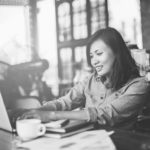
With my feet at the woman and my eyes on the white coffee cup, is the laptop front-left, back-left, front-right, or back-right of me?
front-right

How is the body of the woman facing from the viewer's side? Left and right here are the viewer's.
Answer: facing the viewer and to the left of the viewer

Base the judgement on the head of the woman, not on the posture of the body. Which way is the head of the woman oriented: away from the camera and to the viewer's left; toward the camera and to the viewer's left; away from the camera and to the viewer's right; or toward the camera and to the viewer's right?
toward the camera and to the viewer's left

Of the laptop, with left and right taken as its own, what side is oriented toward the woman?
front

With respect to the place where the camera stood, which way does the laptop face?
facing away from the viewer and to the right of the viewer

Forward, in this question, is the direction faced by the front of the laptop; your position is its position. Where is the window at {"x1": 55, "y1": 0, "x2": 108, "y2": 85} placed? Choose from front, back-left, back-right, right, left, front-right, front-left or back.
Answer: front

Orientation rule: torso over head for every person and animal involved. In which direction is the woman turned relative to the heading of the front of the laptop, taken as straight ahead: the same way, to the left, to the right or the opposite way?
the opposite way

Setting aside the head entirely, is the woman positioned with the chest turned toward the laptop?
yes

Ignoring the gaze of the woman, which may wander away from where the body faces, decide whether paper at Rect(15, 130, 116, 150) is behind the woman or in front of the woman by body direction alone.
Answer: in front

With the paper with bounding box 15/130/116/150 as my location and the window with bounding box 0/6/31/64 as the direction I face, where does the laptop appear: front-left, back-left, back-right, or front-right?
front-left
